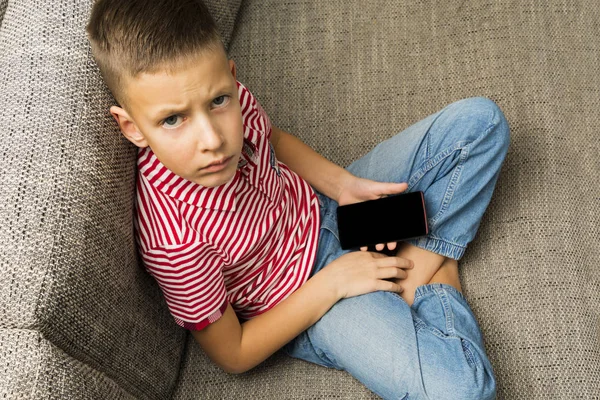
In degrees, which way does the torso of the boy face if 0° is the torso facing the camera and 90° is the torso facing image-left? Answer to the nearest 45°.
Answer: approximately 315°
